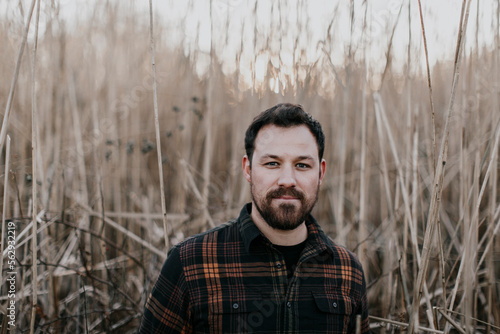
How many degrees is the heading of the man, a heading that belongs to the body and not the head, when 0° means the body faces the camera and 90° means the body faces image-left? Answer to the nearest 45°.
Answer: approximately 0°
